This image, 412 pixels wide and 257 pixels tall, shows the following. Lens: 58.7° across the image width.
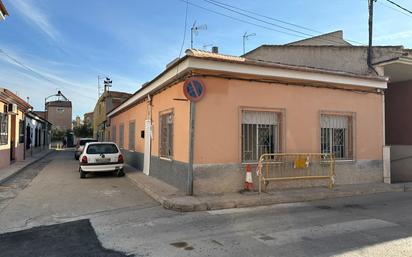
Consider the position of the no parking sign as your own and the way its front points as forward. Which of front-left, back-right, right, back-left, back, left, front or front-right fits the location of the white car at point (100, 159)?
back-right

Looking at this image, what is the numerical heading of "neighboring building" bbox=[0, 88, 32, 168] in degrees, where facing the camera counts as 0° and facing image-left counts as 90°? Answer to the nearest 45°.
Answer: approximately 315°

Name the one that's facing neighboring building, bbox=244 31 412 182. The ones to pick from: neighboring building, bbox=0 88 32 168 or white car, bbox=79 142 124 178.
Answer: neighboring building, bbox=0 88 32 168

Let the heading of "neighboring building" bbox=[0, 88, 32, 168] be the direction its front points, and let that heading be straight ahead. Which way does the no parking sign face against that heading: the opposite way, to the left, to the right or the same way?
to the right

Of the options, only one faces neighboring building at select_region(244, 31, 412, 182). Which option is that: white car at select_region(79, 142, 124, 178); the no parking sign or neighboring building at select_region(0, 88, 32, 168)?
neighboring building at select_region(0, 88, 32, 168)

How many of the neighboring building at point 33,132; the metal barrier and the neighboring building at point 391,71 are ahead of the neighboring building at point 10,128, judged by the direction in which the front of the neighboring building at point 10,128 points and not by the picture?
2

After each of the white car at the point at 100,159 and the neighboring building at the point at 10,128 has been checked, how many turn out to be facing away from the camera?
1

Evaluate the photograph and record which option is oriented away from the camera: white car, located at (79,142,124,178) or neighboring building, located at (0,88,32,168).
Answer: the white car

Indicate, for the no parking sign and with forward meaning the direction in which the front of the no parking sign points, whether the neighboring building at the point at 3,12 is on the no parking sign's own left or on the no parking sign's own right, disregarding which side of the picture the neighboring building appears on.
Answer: on the no parking sign's own right

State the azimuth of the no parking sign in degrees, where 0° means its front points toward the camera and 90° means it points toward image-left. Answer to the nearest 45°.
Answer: approximately 0°

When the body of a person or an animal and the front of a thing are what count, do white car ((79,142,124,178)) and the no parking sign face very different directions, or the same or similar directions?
very different directions

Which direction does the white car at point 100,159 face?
away from the camera
